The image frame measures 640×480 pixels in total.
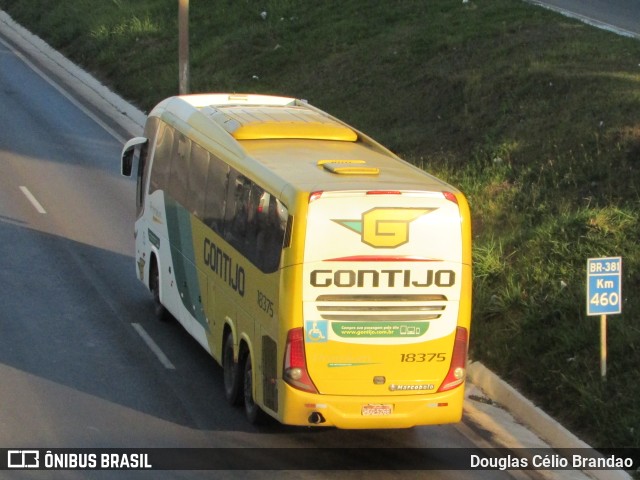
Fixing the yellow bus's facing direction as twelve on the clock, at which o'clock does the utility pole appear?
The utility pole is roughly at 1 o'clock from the yellow bus.

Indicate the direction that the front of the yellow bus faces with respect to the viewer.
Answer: facing away from the viewer and to the left of the viewer

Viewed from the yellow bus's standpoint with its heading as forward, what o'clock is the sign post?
The sign post is roughly at 4 o'clock from the yellow bus.

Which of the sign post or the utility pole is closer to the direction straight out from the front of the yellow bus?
the utility pole
